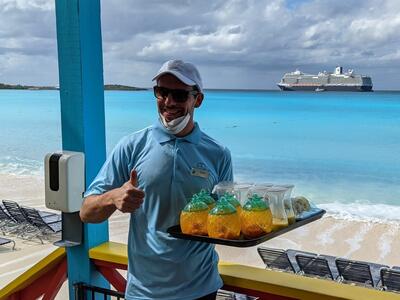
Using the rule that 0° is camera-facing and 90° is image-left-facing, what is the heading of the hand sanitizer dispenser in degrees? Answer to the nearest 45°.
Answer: approximately 45°

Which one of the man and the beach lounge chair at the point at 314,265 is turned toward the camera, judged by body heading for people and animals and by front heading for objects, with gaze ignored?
the man

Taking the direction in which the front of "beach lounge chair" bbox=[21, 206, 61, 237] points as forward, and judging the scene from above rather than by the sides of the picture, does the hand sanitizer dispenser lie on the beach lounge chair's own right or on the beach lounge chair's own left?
on the beach lounge chair's own right

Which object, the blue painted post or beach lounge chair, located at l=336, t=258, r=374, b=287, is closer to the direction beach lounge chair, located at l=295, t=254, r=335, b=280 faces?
the beach lounge chair

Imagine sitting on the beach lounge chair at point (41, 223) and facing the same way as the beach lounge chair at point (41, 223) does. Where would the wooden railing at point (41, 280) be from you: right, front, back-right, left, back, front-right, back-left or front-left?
back-right

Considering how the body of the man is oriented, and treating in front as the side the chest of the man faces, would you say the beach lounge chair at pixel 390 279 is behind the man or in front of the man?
behind

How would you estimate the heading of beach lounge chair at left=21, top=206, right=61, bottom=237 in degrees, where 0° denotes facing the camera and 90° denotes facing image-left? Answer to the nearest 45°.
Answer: approximately 225°

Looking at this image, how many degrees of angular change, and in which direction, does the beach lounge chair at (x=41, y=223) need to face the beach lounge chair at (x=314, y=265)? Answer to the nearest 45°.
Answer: approximately 90° to its right

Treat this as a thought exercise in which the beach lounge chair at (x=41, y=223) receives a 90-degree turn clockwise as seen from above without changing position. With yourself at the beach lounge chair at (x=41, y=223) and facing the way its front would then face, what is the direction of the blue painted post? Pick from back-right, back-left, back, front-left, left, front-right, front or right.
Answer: front-right

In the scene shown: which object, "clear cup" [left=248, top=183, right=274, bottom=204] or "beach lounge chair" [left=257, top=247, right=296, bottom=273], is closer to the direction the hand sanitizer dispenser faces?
the clear cup

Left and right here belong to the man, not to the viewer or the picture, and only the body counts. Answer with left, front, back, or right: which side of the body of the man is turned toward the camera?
front

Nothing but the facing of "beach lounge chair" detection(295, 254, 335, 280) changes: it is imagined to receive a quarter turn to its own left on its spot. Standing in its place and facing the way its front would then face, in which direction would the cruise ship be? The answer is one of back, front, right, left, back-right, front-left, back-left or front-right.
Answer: front-right

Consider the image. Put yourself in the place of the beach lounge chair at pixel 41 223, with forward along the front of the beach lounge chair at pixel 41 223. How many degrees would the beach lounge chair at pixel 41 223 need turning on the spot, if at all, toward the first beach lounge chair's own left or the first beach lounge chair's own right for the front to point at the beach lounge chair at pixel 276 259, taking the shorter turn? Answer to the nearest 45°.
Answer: approximately 90° to the first beach lounge chair's own right

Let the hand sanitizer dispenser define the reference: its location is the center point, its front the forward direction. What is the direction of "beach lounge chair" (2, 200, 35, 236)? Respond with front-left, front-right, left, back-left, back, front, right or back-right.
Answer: back-right

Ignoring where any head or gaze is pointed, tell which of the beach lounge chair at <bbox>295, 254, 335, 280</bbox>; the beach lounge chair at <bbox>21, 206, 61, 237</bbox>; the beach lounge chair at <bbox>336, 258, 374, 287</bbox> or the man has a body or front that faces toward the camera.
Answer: the man

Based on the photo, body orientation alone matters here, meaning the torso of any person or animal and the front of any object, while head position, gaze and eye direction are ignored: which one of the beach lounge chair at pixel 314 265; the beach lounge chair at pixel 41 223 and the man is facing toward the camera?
the man

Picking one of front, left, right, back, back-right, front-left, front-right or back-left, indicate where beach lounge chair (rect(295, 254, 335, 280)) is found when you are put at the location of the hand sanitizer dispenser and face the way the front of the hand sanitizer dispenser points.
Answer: back
